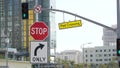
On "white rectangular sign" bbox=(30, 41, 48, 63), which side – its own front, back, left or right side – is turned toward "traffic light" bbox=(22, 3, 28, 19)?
back

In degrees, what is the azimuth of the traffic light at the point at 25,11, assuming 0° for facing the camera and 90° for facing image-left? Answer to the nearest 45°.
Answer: approximately 0°

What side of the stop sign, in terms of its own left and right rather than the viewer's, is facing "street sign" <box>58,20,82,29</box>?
back

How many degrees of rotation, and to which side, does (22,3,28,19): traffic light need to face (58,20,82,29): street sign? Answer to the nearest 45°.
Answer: approximately 135° to its left

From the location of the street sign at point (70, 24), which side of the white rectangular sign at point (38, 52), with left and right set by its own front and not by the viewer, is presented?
back
